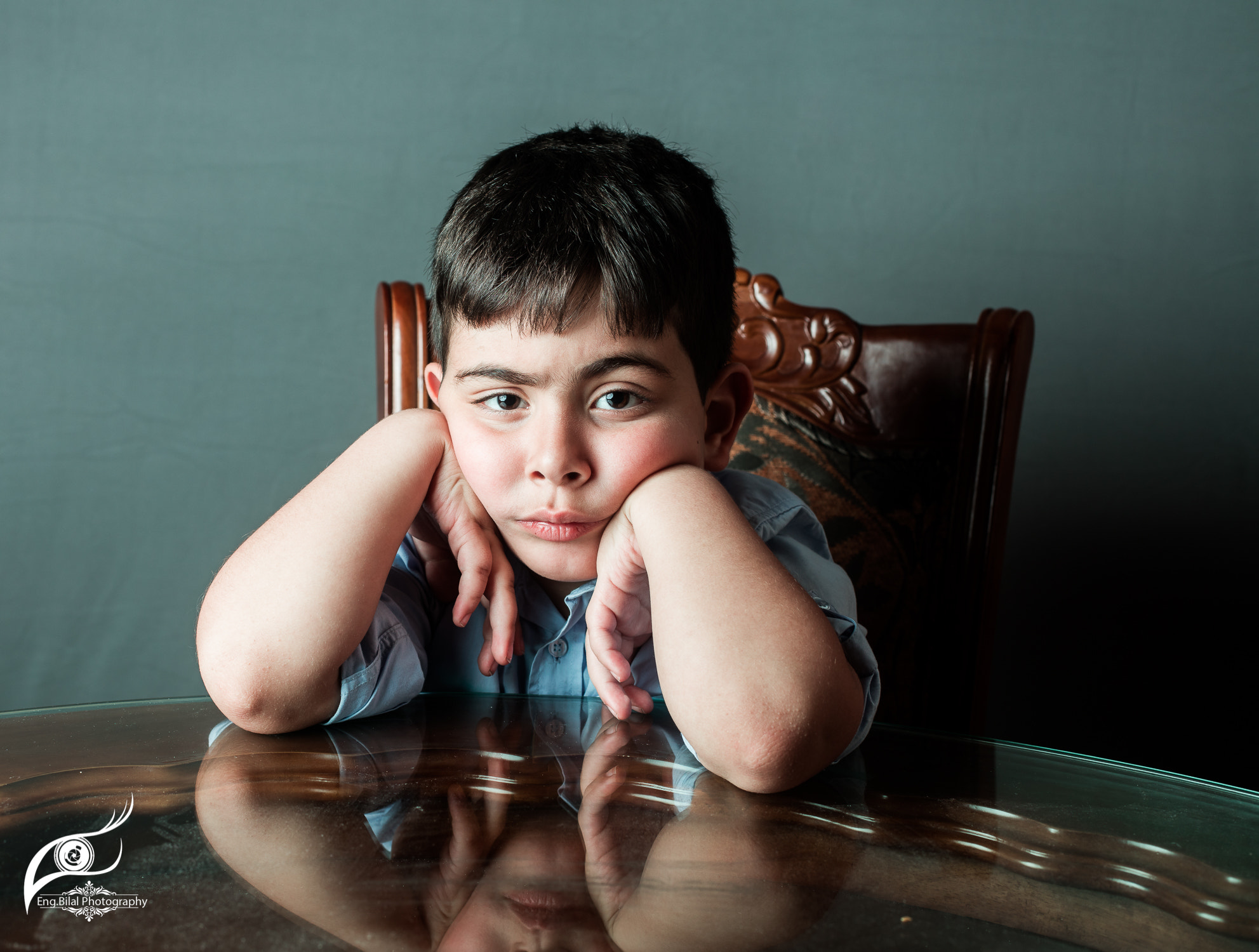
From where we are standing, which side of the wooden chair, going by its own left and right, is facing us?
front

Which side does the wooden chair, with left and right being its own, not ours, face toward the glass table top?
front

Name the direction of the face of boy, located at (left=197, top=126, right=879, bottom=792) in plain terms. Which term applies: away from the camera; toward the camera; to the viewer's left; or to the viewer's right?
toward the camera

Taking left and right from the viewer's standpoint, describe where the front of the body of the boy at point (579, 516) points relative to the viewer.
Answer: facing the viewer
